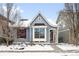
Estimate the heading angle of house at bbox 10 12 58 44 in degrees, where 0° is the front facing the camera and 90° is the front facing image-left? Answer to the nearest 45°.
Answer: approximately 0°
